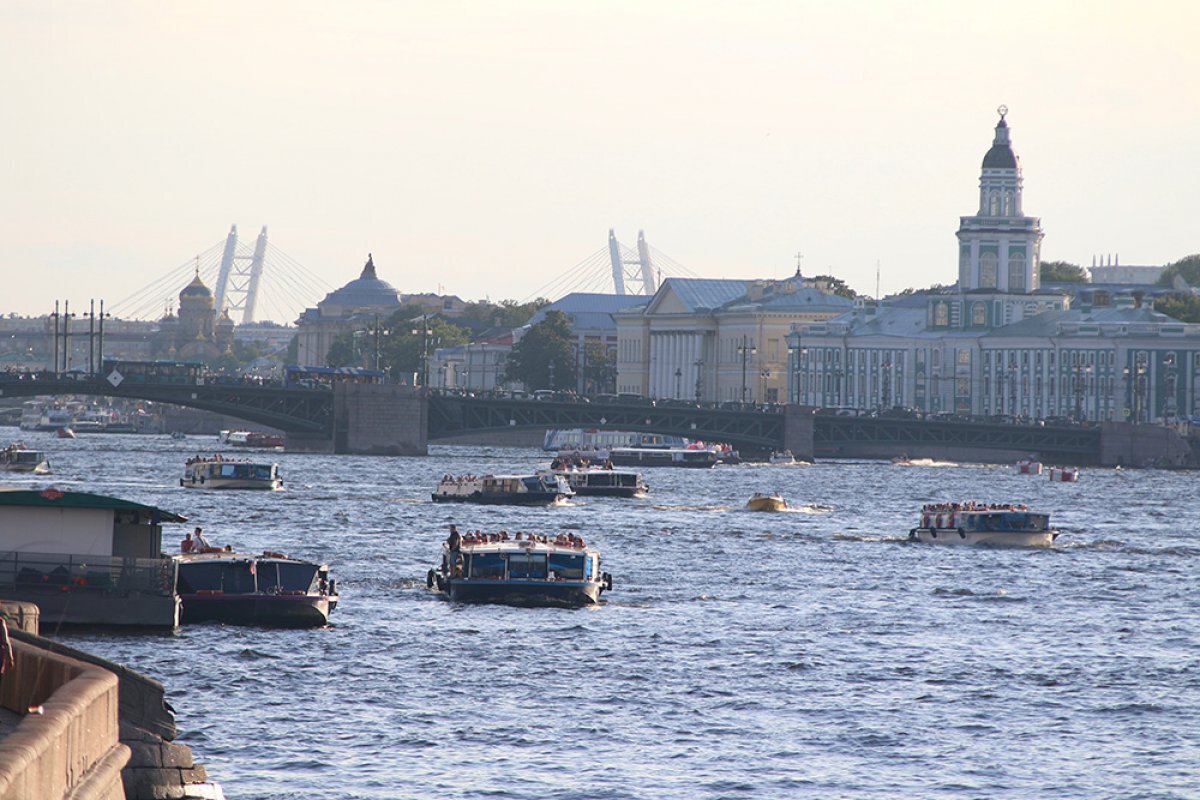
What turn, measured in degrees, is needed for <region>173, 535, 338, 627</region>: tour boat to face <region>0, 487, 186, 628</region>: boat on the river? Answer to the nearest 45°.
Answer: approximately 135° to its right
